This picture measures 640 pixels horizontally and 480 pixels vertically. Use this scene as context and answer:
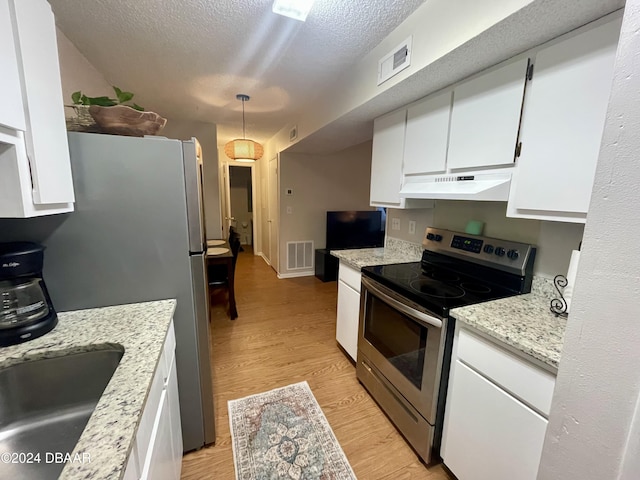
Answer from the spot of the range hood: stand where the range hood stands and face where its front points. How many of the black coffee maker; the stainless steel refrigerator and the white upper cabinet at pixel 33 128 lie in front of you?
3

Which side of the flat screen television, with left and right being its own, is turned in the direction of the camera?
front

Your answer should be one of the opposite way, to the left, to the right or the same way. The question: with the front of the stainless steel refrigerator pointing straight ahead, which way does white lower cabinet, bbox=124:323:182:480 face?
the same way

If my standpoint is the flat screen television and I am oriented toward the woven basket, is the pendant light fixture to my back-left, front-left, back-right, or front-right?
front-right

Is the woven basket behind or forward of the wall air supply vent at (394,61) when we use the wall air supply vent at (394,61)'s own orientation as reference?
forward

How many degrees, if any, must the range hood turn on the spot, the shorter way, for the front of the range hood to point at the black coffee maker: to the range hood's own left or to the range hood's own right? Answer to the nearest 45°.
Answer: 0° — it already faces it

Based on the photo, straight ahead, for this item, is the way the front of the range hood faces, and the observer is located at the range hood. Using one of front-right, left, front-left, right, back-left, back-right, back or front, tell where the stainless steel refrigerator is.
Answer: front

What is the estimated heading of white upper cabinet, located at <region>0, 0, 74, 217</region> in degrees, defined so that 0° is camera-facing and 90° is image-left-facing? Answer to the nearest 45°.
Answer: approximately 315°

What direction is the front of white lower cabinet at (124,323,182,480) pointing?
to the viewer's right

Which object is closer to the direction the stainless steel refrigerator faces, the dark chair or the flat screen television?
the flat screen television

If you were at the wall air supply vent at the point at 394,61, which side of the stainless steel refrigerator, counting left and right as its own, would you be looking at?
front

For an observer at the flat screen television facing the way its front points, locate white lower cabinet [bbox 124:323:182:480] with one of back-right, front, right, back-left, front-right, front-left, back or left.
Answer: front
